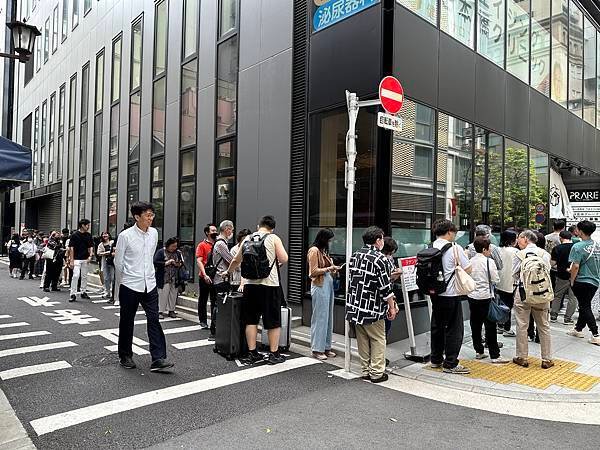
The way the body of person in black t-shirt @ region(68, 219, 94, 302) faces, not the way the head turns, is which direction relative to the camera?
toward the camera

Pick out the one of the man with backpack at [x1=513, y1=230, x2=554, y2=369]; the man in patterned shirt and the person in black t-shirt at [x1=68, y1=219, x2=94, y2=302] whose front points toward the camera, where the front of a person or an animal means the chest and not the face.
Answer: the person in black t-shirt

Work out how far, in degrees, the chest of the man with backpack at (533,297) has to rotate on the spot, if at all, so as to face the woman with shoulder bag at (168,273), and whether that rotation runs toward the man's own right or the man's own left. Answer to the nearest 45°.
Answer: approximately 45° to the man's own left

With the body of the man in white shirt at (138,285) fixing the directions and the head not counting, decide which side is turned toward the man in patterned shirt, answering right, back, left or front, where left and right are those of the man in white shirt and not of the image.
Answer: front

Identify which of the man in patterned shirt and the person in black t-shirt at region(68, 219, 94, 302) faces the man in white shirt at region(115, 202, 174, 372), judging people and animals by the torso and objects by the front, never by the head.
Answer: the person in black t-shirt

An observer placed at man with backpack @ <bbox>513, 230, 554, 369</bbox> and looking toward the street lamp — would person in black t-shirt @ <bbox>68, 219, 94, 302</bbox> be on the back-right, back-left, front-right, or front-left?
front-right

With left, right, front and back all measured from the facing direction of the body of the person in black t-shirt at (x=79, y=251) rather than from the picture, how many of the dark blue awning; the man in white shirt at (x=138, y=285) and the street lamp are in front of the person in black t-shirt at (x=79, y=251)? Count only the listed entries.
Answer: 3

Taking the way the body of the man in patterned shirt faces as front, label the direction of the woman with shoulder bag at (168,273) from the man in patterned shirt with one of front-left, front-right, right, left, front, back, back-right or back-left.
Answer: left

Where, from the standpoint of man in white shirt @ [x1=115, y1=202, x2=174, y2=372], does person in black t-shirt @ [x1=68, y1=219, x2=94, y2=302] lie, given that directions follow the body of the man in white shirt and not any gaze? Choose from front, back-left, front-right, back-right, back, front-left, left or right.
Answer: back-left

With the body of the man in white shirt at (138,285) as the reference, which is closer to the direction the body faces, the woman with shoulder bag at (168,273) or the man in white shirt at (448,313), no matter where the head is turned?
the man in white shirt

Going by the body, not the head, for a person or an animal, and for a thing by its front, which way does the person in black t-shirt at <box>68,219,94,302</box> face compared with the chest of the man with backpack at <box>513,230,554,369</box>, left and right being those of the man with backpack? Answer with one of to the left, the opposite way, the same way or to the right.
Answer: the opposite way

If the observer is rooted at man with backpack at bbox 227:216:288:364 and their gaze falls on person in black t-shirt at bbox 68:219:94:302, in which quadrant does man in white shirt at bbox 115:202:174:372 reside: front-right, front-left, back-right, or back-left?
front-left

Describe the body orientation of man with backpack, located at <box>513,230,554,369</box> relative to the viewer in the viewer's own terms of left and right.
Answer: facing away from the viewer and to the left of the viewer

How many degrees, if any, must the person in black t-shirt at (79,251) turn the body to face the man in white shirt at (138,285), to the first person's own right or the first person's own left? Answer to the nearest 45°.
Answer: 0° — they already face them

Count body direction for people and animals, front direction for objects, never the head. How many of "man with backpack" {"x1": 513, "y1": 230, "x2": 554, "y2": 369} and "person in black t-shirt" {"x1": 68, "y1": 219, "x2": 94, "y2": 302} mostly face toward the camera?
1

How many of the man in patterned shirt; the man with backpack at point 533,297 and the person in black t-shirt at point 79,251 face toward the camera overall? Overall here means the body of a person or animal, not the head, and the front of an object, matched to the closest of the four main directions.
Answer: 1
